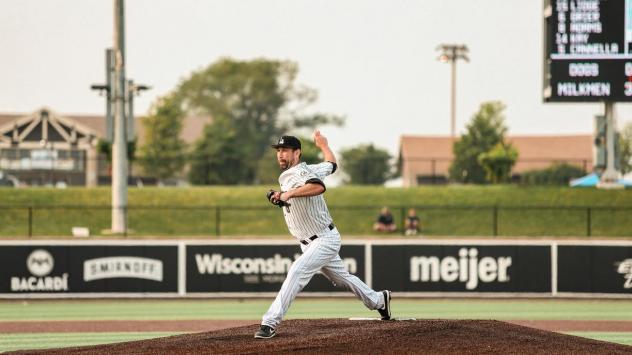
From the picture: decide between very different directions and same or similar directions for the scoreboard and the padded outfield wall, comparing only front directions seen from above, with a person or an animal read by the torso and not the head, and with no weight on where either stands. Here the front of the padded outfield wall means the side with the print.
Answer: same or similar directions

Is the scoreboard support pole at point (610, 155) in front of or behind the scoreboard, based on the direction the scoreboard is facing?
behind

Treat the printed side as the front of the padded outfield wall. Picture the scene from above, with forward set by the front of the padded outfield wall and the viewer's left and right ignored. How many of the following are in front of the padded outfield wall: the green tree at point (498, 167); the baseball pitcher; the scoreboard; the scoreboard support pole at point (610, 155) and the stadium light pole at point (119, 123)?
1

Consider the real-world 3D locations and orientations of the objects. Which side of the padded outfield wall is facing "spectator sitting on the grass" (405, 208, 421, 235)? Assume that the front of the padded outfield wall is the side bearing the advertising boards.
back

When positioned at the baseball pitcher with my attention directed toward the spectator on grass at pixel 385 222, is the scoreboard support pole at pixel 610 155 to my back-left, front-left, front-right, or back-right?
front-right

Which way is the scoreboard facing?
toward the camera

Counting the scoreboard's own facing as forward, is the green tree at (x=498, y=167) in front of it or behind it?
behind

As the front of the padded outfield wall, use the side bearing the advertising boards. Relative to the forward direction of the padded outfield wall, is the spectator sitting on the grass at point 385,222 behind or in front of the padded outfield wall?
behind

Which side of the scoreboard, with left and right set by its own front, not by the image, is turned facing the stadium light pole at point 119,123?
right

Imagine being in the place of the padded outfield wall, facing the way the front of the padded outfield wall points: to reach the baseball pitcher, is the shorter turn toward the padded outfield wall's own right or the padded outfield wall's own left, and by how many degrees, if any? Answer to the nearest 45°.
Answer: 0° — it already faces them

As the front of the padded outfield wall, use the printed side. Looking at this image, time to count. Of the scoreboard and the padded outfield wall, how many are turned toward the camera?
2

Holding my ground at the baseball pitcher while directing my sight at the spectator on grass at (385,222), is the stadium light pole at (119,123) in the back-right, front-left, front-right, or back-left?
front-left
